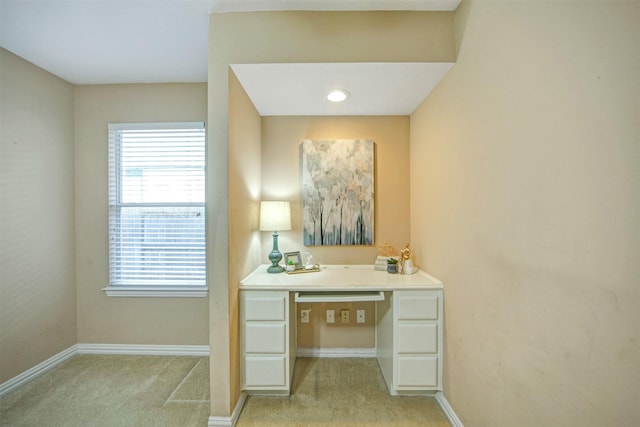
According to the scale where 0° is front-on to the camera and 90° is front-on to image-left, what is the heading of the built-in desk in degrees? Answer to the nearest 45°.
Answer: approximately 0°

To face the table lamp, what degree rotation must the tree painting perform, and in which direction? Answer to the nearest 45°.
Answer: approximately 45° to its right

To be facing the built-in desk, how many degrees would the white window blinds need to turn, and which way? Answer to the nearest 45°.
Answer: approximately 45° to its left

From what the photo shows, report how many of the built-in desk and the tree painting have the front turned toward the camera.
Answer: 2

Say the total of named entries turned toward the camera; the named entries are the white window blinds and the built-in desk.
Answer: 2

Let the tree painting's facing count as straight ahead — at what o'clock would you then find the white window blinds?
The white window blinds is roughly at 3 o'clock from the tree painting.

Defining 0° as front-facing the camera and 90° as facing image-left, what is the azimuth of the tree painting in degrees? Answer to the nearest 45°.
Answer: approximately 0°
